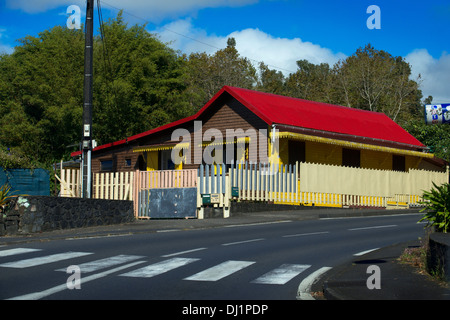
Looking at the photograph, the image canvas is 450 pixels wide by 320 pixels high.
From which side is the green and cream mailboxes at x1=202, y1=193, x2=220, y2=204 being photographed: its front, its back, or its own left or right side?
front

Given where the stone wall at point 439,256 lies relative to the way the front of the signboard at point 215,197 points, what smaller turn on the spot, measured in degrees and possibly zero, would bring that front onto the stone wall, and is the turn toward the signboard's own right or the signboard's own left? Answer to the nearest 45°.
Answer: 0° — it already faces it

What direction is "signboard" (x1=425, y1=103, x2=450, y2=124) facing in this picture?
toward the camera

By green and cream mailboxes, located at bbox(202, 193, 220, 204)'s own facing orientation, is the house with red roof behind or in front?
behind

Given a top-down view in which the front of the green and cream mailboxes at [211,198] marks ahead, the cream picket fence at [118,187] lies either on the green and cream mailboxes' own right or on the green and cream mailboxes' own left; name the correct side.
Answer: on the green and cream mailboxes' own right

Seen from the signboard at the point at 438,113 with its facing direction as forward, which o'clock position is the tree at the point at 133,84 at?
The tree is roughly at 2 o'clock from the signboard.

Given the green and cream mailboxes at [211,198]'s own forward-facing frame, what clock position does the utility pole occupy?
The utility pole is roughly at 2 o'clock from the green and cream mailboxes.

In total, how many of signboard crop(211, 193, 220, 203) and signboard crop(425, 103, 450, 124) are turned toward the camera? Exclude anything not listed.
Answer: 2

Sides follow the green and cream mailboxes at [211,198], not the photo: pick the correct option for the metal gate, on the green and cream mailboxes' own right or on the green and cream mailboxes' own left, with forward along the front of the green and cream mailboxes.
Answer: on the green and cream mailboxes' own right

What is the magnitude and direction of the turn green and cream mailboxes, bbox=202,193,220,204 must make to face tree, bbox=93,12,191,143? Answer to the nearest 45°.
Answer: approximately 180°

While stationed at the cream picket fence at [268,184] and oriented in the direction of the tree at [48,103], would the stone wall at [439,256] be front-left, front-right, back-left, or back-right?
back-left

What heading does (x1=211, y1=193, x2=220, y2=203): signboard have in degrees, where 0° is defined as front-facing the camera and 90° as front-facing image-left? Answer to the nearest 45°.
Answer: approximately 0°

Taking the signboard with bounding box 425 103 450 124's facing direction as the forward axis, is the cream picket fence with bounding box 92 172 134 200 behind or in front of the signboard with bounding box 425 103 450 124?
behind

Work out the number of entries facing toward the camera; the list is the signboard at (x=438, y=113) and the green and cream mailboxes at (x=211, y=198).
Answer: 2

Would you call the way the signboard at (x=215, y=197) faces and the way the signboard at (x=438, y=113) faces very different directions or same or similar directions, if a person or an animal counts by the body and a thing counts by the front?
same or similar directions

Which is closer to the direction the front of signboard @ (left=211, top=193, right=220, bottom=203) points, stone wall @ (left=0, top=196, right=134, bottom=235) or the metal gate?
the stone wall
